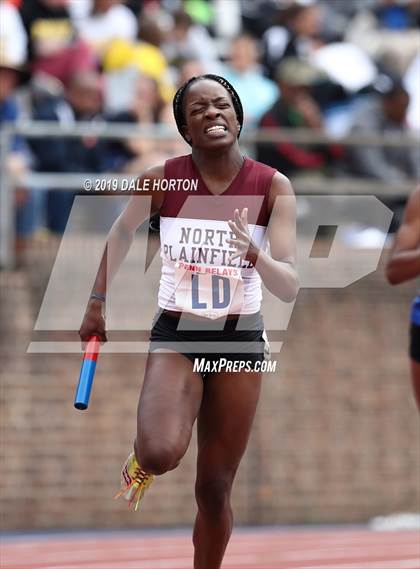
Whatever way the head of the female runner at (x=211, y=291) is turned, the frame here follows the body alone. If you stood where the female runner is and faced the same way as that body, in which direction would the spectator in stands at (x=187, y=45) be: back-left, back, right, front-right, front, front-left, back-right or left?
back

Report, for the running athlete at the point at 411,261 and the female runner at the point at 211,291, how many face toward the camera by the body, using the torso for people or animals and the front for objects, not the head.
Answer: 2

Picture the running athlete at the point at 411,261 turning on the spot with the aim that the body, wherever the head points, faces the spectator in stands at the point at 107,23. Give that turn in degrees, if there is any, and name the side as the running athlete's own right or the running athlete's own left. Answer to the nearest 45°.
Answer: approximately 135° to the running athlete's own right

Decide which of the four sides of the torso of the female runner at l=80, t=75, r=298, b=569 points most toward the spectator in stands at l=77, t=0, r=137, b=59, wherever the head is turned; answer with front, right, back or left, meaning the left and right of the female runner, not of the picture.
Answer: back

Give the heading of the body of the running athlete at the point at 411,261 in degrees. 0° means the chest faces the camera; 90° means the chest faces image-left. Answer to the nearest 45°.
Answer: approximately 0°
